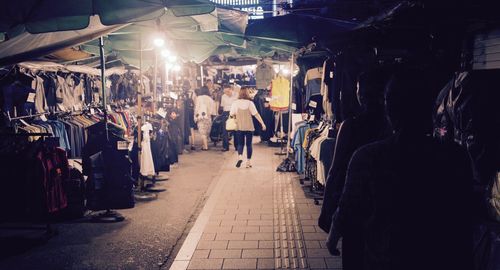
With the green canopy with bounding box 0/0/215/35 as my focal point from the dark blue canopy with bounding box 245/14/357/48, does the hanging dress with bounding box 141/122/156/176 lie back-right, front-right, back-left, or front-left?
front-right

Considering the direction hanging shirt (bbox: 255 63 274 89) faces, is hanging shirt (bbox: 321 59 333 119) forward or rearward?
forward

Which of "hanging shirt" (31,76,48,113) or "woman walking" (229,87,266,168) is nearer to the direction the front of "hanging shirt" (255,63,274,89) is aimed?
the woman walking

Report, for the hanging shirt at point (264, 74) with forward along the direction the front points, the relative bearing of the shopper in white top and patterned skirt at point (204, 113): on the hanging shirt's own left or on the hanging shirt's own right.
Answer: on the hanging shirt's own right

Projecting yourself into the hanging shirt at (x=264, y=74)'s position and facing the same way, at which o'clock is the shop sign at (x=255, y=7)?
The shop sign is roughly at 6 o'clock from the hanging shirt.

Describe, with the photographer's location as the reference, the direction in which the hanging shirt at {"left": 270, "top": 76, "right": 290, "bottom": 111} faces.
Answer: facing the viewer
